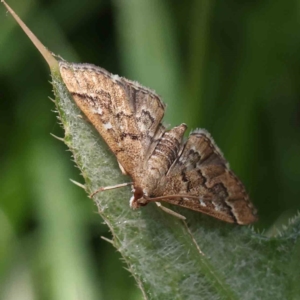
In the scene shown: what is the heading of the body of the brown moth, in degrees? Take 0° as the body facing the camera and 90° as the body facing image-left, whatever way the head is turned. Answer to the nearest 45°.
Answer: approximately 45°
